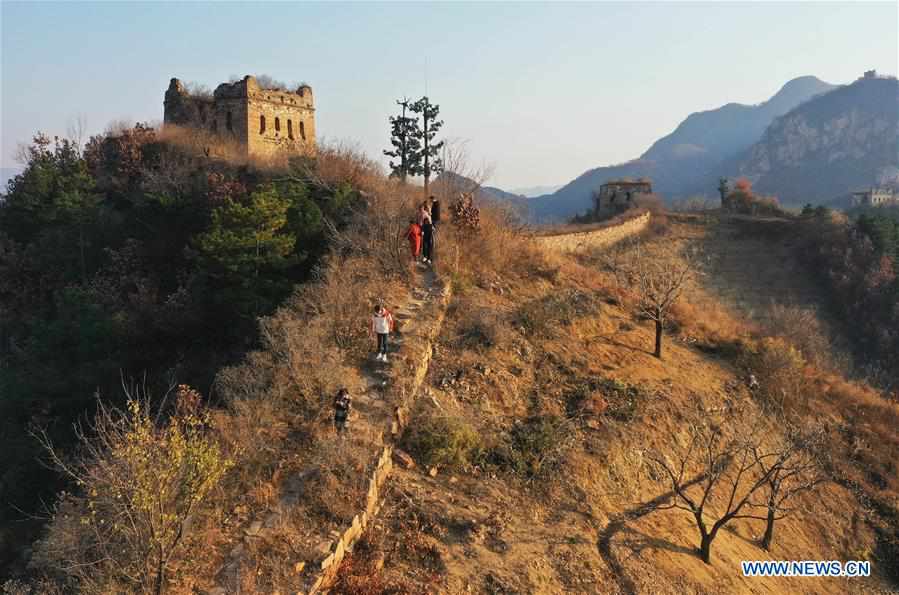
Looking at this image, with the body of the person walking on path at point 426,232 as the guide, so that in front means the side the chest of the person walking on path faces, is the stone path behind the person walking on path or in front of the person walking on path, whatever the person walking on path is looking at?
in front

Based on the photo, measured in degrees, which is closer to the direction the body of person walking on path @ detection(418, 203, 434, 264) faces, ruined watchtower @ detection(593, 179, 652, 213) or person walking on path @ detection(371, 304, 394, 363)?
the person walking on path

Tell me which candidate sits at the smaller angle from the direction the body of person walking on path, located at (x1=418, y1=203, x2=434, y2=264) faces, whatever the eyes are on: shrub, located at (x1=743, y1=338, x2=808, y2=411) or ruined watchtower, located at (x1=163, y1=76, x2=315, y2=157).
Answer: the shrub

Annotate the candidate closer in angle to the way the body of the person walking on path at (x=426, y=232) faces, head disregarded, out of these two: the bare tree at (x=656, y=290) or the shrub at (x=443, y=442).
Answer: the shrub

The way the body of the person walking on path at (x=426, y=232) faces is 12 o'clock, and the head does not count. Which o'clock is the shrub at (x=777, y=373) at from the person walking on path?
The shrub is roughly at 9 o'clock from the person walking on path.

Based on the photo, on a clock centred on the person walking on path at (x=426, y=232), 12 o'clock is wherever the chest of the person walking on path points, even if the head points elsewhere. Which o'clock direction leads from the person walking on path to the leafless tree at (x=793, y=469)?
The leafless tree is roughly at 10 o'clock from the person walking on path.

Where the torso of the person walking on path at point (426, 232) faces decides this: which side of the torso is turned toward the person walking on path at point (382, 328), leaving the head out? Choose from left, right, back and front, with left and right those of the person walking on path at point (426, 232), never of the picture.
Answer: front

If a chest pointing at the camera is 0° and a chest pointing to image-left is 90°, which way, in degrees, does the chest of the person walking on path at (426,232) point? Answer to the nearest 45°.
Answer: approximately 0°
